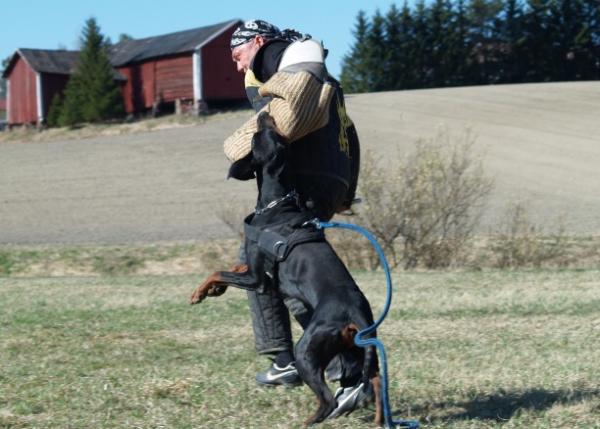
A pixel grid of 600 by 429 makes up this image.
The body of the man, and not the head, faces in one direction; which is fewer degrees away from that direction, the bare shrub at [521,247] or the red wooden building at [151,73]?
the red wooden building

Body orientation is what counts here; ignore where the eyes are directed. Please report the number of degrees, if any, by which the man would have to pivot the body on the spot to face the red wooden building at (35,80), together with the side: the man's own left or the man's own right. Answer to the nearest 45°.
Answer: approximately 90° to the man's own right

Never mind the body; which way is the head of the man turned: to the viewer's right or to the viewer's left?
to the viewer's left

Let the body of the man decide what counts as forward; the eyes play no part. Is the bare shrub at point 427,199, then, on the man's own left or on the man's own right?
on the man's own right

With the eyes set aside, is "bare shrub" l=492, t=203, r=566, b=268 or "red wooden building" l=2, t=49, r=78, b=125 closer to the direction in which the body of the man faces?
the red wooden building

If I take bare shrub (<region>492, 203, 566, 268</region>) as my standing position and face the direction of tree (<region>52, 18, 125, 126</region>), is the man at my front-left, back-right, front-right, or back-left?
back-left

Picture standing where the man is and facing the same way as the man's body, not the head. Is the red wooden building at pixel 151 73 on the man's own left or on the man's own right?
on the man's own right

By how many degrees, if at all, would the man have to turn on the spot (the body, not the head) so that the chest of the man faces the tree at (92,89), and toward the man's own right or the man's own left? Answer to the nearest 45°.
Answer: approximately 90° to the man's own right

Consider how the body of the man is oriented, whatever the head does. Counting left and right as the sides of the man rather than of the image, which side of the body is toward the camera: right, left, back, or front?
left

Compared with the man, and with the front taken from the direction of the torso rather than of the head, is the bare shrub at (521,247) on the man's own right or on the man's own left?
on the man's own right
